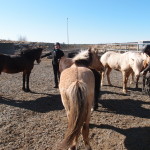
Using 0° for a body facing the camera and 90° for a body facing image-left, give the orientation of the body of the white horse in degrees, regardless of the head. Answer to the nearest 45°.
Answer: approximately 315°

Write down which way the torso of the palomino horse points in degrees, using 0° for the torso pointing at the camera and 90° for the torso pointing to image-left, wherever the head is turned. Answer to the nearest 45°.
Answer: approximately 180°

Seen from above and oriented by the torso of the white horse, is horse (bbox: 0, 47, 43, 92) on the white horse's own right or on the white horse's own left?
on the white horse's own right
